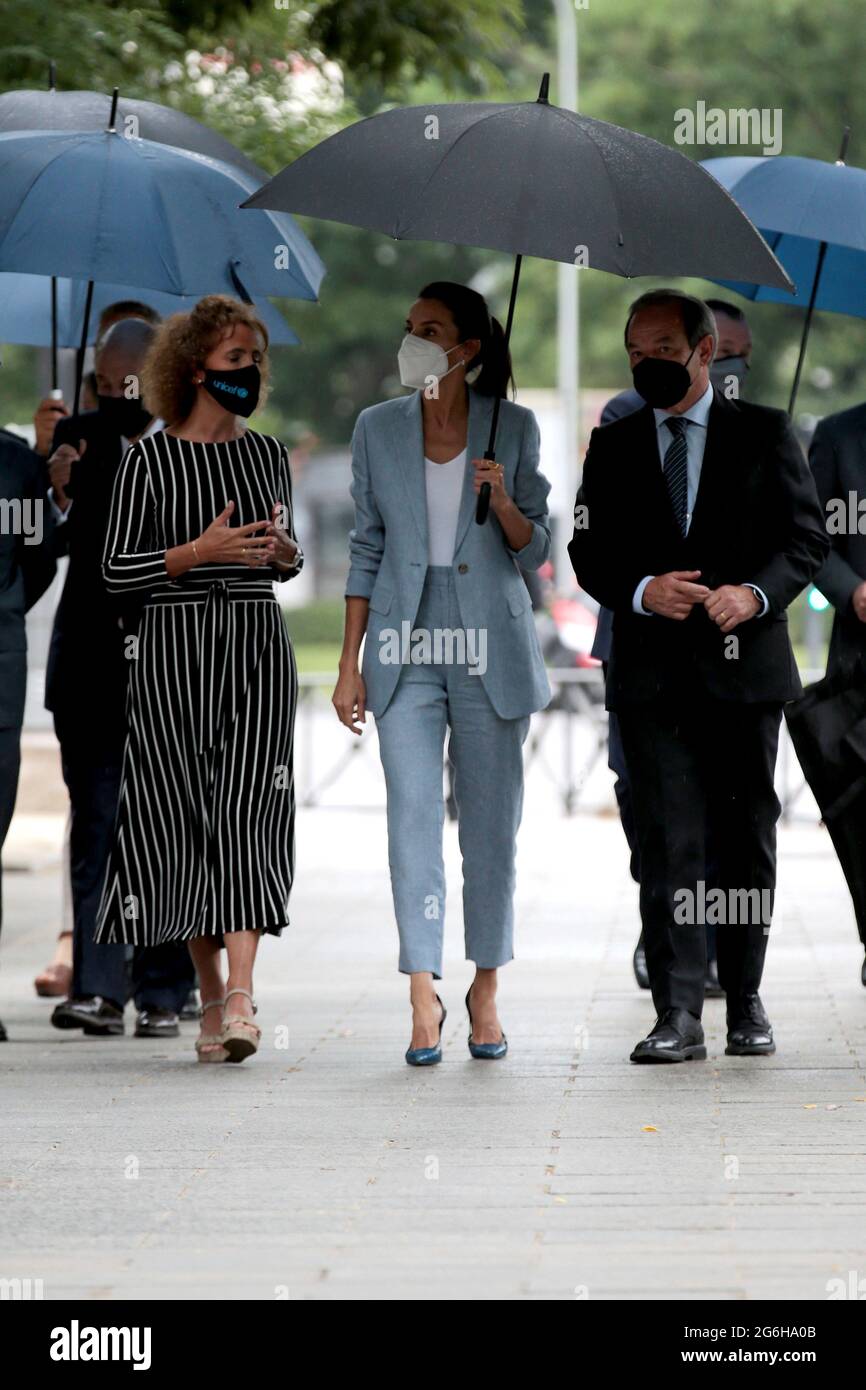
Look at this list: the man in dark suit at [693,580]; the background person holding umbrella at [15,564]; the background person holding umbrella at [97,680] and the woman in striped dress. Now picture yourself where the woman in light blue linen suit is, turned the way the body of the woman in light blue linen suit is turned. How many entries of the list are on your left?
1

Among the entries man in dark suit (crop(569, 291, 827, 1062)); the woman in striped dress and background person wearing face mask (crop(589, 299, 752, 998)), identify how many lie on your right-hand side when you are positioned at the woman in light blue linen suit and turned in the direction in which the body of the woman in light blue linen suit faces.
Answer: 1

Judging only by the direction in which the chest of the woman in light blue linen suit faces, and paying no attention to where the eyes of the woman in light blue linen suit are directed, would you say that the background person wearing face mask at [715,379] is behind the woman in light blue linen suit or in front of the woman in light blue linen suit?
behind

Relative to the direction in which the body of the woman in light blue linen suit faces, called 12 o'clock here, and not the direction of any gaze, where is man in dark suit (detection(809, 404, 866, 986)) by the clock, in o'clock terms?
The man in dark suit is roughly at 8 o'clock from the woman in light blue linen suit.

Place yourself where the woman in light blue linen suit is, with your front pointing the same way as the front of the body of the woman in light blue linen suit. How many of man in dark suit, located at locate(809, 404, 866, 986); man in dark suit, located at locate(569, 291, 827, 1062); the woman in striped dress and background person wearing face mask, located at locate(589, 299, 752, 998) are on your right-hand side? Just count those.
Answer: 1

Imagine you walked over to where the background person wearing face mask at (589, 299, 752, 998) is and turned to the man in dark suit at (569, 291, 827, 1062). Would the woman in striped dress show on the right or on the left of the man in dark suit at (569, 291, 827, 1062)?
right

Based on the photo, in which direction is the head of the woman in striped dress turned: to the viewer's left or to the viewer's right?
to the viewer's right

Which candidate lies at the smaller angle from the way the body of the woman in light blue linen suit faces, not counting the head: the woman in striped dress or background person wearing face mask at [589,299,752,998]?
the woman in striped dress

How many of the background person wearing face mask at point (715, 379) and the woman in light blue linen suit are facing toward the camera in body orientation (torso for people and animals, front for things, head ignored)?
2

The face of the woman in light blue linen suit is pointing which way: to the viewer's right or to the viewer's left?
to the viewer's left

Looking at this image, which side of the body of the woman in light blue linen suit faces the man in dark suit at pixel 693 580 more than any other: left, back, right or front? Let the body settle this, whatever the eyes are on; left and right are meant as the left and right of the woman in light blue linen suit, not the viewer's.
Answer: left

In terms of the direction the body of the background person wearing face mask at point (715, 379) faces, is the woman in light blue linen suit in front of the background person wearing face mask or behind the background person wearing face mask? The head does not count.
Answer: in front
